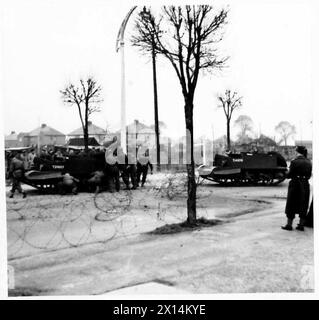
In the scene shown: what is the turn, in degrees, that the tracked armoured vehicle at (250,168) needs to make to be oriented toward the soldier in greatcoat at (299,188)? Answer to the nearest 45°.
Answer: approximately 90° to its left

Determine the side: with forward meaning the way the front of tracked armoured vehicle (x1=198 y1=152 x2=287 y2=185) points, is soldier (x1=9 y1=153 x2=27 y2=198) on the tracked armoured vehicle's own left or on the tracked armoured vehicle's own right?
on the tracked armoured vehicle's own left

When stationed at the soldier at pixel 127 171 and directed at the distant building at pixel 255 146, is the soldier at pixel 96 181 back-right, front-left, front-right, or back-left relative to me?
back-left

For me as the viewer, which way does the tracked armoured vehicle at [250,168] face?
facing to the left of the viewer

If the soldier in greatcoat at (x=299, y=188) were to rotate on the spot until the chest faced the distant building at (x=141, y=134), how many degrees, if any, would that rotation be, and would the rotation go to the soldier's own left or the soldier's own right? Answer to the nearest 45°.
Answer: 0° — they already face it

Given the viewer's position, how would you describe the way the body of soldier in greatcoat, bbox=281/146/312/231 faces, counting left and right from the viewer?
facing away from the viewer and to the left of the viewer
